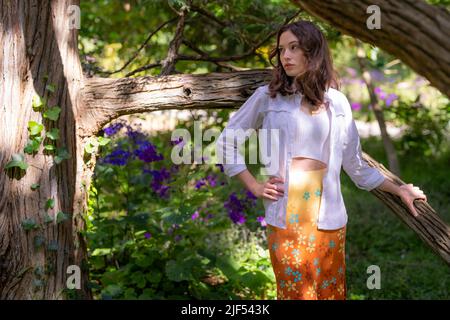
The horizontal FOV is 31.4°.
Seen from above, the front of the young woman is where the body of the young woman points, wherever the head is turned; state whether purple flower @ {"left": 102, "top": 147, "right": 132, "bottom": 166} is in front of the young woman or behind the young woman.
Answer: behind

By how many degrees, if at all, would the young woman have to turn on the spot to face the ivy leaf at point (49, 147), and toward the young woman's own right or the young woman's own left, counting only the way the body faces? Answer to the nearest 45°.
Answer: approximately 90° to the young woman's own right

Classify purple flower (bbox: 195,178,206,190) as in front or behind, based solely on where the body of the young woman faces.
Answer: behind

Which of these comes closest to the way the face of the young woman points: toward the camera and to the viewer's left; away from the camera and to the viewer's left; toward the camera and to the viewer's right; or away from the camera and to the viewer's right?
toward the camera and to the viewer's left

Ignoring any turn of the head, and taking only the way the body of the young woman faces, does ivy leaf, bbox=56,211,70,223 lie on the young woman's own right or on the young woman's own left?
on the young woman's own right

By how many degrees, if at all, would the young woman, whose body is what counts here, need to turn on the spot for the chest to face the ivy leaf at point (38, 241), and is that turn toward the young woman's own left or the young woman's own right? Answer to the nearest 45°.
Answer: approximately 90° to the young woman's own right

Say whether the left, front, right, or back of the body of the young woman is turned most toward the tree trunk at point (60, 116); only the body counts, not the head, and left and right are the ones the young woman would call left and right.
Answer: right

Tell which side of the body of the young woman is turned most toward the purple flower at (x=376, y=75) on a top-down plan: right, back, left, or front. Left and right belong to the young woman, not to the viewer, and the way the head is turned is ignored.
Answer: back

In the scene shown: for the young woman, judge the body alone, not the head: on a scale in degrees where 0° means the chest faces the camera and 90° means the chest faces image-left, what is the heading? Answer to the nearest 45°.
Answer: approximately 0°
